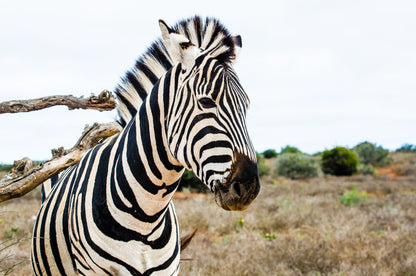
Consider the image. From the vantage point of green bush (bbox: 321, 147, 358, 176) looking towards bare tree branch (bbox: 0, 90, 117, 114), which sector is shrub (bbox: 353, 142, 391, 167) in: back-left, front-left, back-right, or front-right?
back-left

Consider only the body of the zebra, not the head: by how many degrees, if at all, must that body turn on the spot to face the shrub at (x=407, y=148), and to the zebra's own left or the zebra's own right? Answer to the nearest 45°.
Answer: approximately 90° to the zebra's own left

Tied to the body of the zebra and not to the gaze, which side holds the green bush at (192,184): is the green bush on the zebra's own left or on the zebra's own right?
on the zebra's own left

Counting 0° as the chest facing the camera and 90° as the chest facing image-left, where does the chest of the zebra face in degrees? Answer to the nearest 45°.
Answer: approximately 315°

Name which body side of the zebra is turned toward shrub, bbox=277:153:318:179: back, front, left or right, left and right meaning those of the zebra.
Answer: left

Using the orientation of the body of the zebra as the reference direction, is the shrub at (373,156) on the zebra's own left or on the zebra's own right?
on the zebra's own left

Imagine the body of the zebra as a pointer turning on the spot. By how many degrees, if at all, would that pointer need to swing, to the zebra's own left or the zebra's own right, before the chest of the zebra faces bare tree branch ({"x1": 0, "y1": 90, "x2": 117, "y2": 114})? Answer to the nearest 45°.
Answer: approximately 180°

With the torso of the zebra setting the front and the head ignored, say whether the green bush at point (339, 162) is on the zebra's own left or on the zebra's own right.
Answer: on the zebra's own left

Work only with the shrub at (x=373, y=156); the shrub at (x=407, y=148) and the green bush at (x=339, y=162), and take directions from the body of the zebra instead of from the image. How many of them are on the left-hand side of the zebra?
3

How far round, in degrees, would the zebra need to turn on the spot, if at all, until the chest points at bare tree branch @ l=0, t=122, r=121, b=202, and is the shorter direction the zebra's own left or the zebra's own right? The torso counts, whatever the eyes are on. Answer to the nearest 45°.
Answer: approximately 180°
